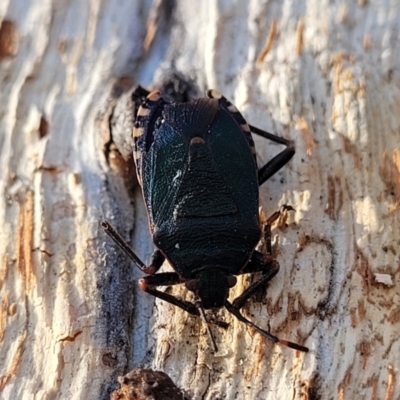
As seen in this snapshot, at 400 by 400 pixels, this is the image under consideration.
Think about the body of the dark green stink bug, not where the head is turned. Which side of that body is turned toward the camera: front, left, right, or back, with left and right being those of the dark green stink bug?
front
